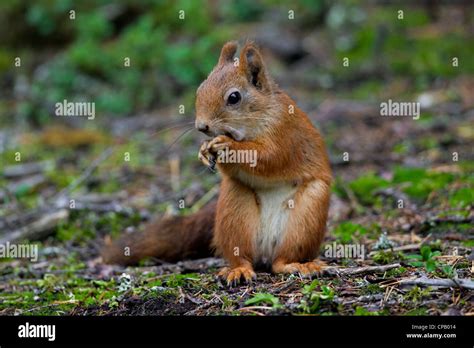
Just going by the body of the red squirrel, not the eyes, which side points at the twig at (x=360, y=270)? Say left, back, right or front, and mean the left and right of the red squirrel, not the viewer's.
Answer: left

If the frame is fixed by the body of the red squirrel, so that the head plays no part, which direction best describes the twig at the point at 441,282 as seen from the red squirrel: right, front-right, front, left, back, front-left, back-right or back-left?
left

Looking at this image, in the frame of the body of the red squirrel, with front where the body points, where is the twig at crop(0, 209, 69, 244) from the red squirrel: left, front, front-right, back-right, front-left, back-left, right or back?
right
